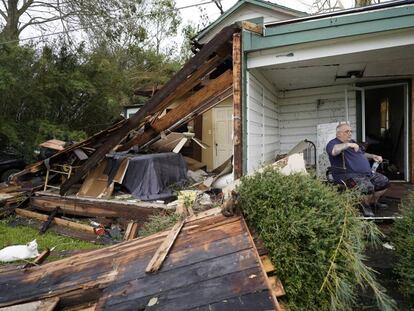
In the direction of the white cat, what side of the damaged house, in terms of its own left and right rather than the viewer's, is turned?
front

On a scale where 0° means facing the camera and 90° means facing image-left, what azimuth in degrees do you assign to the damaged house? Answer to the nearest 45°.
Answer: approximately 0°

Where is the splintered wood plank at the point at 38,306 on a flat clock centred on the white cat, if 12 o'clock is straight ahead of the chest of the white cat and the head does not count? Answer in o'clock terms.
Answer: The splintered wood plank is roughly at 3 o'clock from the white cat.

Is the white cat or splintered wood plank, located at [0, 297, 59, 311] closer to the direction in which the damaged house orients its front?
the splintered wood plank

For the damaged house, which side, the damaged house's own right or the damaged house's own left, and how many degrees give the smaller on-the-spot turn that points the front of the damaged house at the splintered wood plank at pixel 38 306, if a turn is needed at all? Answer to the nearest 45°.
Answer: approximately 45° to the damaged house's own right

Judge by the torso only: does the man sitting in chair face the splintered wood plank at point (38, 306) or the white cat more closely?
the splintered wood plank
